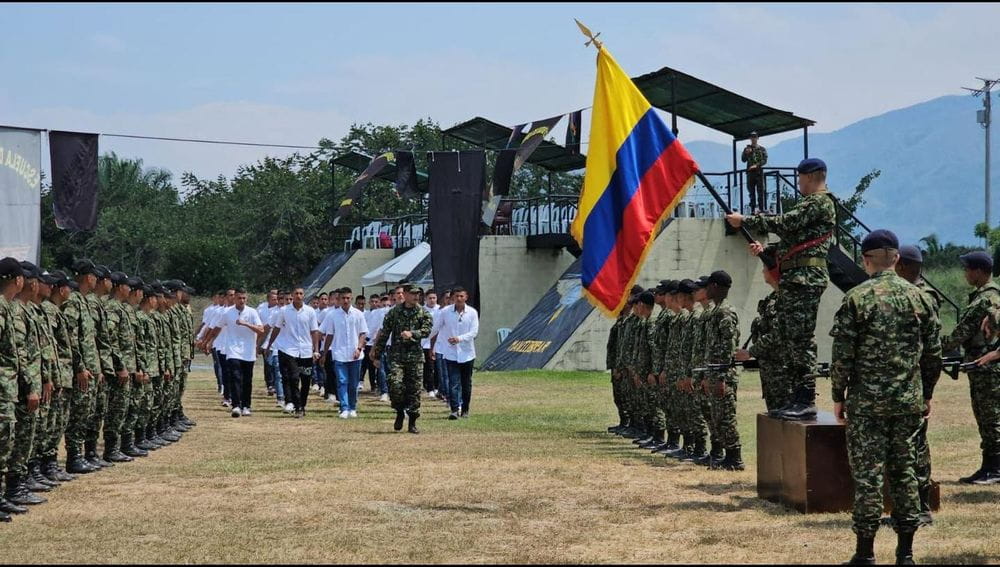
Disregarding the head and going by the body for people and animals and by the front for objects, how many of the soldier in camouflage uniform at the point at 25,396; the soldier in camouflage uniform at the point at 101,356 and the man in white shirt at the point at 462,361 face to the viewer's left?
0

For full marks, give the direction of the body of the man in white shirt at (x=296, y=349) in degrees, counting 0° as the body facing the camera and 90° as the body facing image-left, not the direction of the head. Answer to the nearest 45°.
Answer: approximately 0°

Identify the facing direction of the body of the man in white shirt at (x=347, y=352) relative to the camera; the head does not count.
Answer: toward the camera

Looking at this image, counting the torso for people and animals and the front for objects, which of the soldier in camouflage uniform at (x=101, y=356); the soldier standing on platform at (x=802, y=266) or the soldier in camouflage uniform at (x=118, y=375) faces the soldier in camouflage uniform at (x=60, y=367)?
the soldier standing on platform

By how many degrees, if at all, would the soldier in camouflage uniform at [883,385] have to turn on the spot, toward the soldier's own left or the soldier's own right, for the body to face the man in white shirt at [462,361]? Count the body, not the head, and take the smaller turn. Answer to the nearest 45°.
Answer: approximately 45° to the soldier's own left

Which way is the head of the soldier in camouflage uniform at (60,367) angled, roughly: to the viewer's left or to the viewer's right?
to the viewer's right

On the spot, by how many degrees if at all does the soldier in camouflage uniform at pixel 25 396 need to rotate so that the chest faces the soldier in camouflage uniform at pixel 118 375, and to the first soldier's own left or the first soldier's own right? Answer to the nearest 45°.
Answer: approximately 90° to the first soldier's own left

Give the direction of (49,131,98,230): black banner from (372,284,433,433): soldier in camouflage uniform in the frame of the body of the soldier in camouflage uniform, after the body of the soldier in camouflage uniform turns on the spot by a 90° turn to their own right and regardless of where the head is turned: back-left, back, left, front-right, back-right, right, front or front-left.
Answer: front-right

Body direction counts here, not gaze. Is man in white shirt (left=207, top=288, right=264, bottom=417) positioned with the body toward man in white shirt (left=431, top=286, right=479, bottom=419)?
no

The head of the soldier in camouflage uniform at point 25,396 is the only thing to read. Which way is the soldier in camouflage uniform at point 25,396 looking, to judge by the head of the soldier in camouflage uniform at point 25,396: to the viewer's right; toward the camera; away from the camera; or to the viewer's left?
to the viewer's right

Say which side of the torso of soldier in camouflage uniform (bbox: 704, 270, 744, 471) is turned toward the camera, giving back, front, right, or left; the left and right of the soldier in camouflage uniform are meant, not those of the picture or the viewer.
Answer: left

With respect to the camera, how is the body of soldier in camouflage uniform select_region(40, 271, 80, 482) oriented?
to the viewer's right

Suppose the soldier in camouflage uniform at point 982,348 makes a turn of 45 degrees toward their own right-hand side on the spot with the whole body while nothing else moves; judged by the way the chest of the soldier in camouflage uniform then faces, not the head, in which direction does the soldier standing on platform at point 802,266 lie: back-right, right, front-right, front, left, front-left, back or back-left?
left

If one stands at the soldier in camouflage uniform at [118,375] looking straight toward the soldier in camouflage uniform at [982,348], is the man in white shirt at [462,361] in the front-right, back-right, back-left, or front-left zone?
front-left

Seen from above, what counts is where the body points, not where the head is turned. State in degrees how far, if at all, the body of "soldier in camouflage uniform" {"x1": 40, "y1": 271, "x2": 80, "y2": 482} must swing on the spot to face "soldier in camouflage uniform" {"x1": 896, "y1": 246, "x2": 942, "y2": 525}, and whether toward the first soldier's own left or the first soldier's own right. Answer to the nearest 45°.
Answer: approximately 45° to the first soldier's own right

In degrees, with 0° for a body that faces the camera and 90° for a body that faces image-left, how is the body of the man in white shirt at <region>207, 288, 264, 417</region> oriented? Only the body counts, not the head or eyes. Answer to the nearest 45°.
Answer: approximately 0°

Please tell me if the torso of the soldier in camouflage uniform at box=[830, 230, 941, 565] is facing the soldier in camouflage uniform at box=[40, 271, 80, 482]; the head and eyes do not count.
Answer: no

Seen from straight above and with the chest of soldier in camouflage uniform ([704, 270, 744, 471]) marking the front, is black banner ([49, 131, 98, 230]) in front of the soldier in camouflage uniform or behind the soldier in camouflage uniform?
in front

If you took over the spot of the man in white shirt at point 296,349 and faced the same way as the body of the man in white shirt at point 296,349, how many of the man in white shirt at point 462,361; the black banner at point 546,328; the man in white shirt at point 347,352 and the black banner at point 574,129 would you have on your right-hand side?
0

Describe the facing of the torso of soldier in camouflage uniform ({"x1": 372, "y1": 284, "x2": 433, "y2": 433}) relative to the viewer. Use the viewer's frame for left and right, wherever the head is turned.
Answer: facing the viewer

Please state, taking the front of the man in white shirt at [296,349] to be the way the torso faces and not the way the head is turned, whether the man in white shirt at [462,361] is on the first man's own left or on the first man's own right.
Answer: on the first man's own left

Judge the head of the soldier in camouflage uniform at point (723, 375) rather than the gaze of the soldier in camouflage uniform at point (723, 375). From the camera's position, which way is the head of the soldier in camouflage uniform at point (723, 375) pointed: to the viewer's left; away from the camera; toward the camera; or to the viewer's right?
to the viewer's left

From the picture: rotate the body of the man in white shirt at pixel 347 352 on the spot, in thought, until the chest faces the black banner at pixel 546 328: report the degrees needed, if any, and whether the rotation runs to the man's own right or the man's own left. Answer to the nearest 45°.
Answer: approximately 135° to the man's own left
